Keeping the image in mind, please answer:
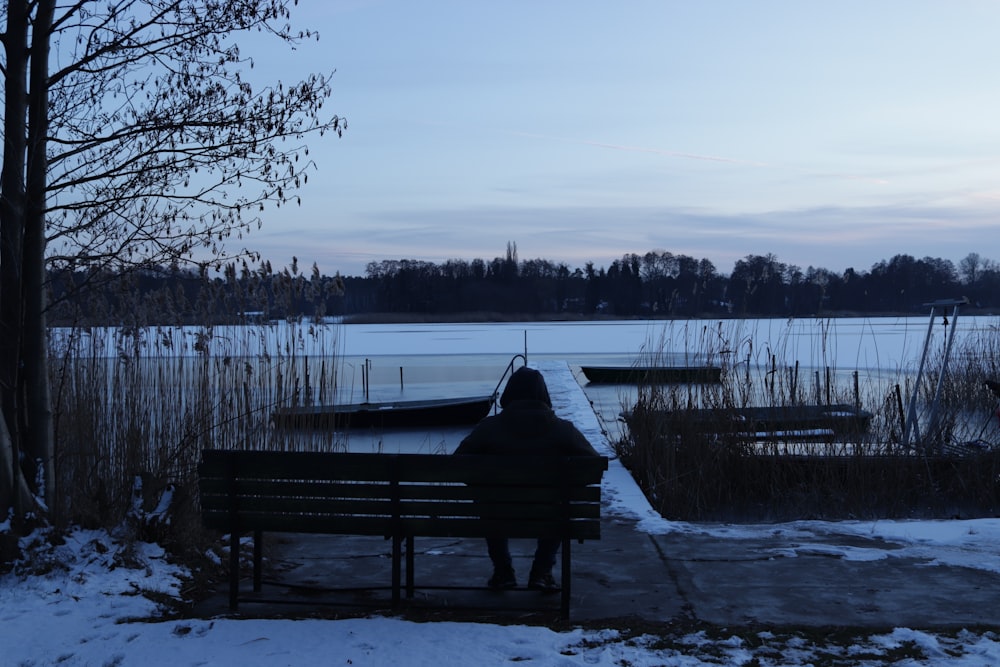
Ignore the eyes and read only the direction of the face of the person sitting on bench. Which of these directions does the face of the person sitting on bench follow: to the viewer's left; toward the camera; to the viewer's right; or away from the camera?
away from the camera

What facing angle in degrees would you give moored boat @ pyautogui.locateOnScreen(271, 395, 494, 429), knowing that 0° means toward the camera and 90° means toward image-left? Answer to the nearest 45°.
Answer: approximately 270°

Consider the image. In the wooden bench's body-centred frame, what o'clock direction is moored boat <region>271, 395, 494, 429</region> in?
The moored boat is roughly at 12 o'clock from the wooden bench.

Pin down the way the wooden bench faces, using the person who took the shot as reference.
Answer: facing away from the viewer

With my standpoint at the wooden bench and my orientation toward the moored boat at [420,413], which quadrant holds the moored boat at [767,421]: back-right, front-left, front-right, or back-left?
front-right

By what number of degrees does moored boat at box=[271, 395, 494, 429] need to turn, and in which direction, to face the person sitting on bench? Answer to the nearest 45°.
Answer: approximately 90° to its right

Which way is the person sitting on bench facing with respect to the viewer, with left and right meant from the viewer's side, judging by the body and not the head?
facing away from the viewer

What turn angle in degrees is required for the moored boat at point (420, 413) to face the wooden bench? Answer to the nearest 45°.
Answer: approximately 90° to its right

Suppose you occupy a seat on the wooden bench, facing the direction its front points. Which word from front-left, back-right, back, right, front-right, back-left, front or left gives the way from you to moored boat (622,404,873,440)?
front-right

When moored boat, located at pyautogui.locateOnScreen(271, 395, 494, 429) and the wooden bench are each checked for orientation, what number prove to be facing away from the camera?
1

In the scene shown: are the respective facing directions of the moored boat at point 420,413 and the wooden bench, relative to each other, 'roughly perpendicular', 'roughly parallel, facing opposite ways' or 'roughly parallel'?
roughly perpendicular

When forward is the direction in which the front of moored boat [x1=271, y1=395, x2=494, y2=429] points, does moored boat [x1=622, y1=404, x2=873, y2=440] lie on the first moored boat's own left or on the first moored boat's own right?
on the first moored boat's own right
